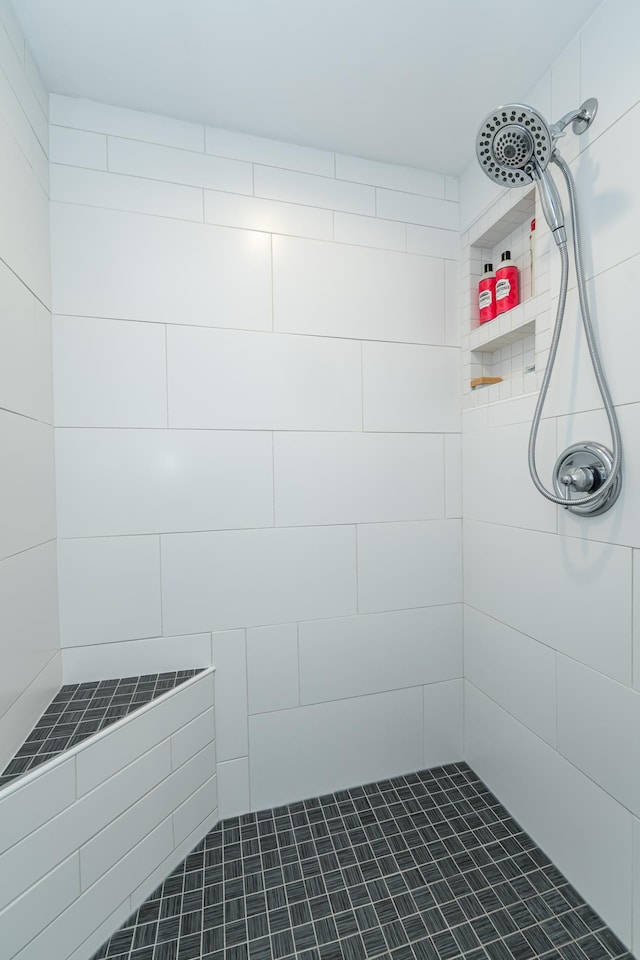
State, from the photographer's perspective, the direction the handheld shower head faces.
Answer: facing the viewer and to the left of the viewer
